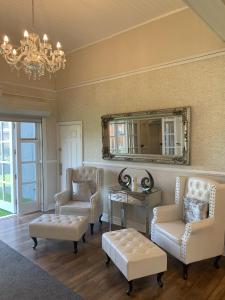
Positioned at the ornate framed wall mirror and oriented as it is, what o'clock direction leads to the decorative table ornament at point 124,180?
The decorative table ornament is roughly at 2 o'clock from the ornate framed wall mirror.

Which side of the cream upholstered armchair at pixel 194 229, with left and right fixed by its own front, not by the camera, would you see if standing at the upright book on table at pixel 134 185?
right

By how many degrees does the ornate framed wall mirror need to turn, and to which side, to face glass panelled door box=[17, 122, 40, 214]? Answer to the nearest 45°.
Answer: approximately 45° to its right

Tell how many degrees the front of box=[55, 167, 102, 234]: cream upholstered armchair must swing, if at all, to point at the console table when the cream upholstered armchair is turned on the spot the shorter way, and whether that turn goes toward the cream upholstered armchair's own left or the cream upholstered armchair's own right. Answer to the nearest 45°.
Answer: approximately 90° to the cream upholstered armchair's own left

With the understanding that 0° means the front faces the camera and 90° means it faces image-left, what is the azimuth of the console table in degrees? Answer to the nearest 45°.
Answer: approximately 45°

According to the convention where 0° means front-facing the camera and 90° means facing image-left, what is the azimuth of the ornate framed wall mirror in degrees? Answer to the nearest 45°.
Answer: approximately 45°

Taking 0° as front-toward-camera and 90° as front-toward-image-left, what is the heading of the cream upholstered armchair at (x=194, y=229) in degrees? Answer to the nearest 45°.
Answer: approximately 45°

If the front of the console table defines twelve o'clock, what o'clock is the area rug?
The area rug is roughly at 12 o'clock from the console table.
